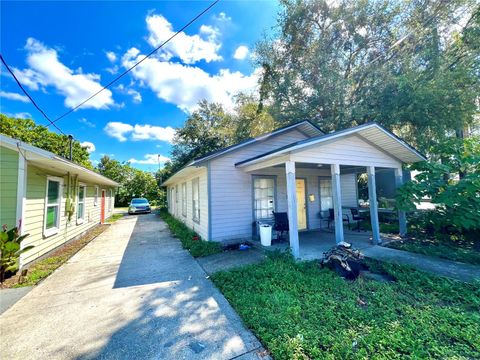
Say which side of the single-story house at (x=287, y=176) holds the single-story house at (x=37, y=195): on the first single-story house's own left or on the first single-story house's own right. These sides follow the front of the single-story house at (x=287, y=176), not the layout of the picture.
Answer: on the first single-story house's own right

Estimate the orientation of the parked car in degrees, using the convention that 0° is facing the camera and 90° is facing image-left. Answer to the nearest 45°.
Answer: approximately 0°

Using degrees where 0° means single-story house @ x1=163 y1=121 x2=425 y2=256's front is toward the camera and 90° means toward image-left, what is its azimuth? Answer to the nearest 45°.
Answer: approximately 315°

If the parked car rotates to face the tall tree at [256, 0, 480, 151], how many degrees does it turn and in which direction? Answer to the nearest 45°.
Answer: approximately 45° to its left

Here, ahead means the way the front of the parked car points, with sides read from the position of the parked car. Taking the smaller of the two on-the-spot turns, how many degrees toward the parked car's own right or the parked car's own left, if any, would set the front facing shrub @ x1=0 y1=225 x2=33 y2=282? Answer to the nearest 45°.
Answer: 0° — it already faces it
